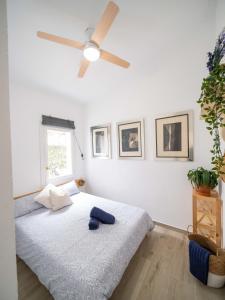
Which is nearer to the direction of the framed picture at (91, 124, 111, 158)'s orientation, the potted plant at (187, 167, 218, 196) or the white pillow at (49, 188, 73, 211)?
the white pillow

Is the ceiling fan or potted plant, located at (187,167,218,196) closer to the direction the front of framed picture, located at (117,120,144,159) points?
the ceiling fan

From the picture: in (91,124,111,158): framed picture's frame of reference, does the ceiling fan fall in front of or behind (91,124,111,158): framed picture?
in front

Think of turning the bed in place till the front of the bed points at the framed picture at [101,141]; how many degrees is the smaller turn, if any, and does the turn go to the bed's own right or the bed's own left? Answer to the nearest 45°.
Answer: approximately 135° to the bed's own left

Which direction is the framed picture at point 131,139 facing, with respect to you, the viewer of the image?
facing the viewer and to the left of the viewer

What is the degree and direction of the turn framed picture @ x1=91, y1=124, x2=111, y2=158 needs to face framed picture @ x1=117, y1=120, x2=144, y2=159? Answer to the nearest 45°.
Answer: approximately 90° to its left

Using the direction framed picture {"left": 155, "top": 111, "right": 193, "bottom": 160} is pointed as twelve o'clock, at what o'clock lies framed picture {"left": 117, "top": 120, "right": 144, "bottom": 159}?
framed picture {"left": 117, "top": 120, "right": 144, "bottom": 159} is roughly at 2 o'clock from framed picture {"left": 155, "top": 111, "right": 193, "bottom": 160}.

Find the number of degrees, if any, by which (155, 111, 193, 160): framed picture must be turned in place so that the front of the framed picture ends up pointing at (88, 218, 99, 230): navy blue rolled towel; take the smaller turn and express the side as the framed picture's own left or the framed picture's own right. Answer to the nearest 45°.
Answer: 0° — it already faces it

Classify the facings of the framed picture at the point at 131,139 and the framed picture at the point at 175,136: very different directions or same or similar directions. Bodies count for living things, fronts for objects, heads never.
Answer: same or similar directions

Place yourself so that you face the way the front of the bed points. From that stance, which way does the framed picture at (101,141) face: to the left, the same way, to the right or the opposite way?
to the right

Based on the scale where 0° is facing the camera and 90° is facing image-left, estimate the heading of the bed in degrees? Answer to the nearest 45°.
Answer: approximately 315°

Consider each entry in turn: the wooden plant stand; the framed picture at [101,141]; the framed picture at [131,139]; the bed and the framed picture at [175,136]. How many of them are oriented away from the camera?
0
